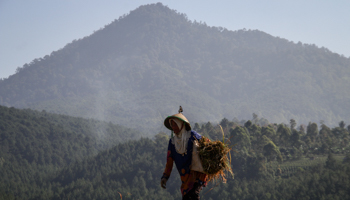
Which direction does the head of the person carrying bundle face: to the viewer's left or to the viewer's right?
to the viewer's left

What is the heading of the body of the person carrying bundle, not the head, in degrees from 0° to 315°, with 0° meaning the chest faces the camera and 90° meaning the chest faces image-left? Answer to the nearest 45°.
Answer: approximately 45°

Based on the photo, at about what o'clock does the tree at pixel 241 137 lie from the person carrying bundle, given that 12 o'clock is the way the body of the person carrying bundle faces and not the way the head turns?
The tree is roughly at 5 o'clock from the person carrying bundle.

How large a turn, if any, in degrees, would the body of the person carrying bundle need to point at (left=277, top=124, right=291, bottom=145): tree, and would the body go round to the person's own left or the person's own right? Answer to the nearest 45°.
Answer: approximately 135° to the person's own right
